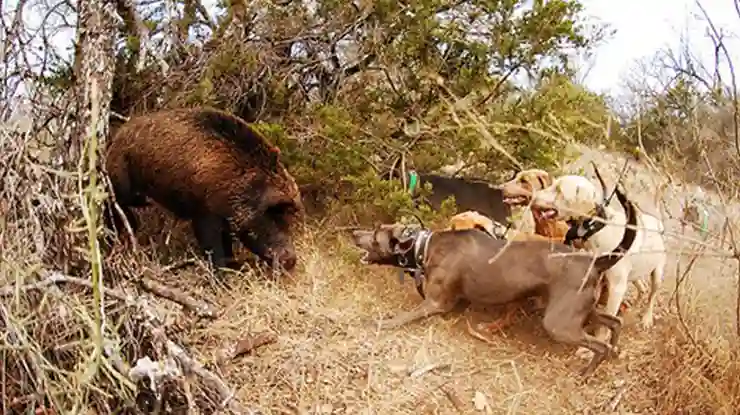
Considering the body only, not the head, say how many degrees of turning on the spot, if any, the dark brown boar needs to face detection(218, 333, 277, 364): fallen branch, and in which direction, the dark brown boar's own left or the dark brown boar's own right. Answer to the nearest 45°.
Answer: approximately 45° to the dark brown boar's own right

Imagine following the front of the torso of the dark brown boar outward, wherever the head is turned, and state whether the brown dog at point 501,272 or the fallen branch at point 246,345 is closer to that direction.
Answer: the brown dog

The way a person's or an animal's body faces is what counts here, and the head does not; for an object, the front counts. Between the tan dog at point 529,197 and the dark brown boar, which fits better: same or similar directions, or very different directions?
very different directions

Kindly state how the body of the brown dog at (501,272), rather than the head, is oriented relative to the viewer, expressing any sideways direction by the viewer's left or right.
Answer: facing to the left of the viewer

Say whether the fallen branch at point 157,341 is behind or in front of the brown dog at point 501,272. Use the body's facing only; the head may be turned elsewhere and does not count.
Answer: in front

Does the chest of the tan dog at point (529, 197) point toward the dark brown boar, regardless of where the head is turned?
yes

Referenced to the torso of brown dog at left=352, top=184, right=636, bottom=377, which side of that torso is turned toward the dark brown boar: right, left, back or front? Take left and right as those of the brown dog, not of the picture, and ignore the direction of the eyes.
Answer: front

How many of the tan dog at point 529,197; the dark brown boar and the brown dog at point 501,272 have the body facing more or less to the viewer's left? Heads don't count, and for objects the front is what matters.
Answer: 2

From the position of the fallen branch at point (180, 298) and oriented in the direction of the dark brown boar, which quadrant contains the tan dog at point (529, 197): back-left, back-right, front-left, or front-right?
front-right

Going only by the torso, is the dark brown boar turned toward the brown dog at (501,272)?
yes

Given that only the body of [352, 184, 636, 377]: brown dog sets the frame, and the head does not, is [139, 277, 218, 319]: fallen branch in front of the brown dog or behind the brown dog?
in front

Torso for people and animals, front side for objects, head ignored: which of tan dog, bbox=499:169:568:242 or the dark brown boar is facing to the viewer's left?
the tan dog

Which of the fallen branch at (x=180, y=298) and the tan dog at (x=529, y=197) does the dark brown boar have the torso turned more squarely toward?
the tan dog

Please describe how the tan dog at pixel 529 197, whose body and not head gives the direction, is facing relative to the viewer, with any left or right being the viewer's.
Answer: facing to the left of the viewer
